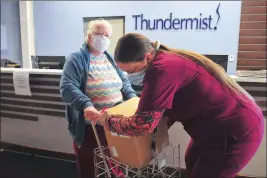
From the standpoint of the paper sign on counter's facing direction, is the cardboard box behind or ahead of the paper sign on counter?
ahead

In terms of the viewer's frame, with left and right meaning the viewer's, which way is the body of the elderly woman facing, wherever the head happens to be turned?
facing the viewer and to the right of the viewer

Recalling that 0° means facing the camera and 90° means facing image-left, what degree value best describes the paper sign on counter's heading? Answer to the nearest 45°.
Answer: approximately 0°

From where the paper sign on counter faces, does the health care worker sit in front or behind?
in front

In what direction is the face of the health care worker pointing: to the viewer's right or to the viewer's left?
to the viewer's left

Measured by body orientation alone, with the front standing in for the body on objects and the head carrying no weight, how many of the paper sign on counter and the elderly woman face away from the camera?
0

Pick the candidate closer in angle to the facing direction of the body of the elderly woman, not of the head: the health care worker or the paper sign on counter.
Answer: the health care worker

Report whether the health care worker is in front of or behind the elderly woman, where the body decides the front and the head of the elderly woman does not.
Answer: in front
